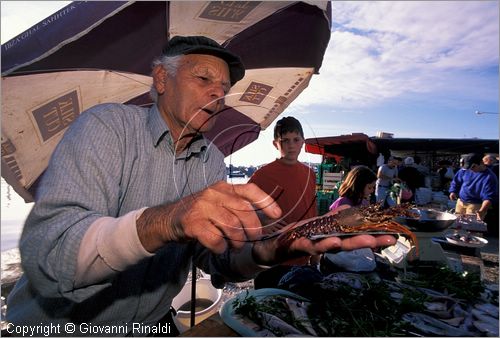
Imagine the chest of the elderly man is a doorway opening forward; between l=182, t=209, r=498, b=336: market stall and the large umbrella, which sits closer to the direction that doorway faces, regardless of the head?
the market stall

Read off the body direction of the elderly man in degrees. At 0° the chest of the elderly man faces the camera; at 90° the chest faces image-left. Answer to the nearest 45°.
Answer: approximately 315°

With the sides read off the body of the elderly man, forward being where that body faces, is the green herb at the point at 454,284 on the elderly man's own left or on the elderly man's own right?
on the elderly man's own left

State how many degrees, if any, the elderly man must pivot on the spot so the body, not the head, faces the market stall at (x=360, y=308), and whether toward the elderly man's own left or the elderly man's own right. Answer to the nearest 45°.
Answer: approximately 45° to the elderly man's own left

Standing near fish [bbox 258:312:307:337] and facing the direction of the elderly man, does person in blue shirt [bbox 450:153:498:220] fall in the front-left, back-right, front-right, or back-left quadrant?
back-right

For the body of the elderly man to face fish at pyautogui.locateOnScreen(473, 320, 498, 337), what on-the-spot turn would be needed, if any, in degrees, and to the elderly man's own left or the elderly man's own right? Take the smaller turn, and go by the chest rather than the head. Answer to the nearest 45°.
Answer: approximately 45° to the elderly man's own left

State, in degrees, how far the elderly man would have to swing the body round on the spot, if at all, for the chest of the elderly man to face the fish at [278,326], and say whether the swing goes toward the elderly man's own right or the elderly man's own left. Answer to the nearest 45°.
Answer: approximately 45° to the elderly man's own left
